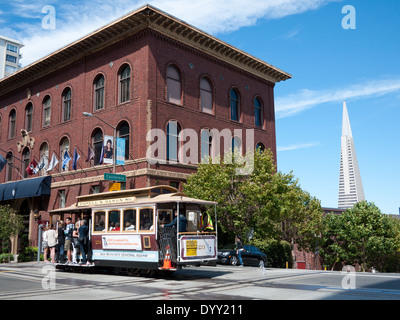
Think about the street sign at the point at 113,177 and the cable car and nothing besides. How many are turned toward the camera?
1

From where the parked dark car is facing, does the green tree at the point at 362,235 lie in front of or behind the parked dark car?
behind

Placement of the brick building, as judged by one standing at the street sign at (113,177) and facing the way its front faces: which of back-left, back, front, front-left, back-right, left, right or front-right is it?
back

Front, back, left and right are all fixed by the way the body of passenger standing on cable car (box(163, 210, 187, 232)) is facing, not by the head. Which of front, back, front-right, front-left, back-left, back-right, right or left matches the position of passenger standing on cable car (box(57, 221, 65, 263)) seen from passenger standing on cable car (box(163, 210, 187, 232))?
front-right
